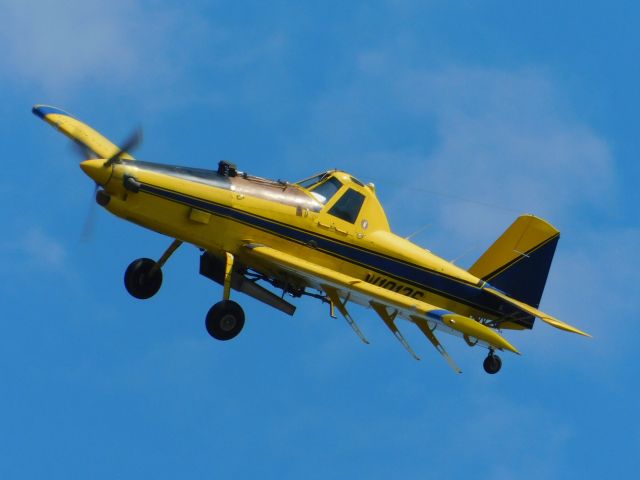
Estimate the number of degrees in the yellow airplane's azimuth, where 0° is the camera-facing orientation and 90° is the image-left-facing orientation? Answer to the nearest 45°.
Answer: approximately 45°
